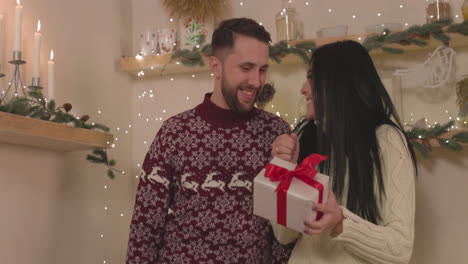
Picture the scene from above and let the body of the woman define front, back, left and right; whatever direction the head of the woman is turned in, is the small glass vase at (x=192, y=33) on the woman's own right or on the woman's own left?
on the woman's own right

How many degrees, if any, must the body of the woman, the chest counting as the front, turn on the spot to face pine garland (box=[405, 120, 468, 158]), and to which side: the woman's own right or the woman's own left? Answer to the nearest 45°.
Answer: approximately 90° to the woman's own right

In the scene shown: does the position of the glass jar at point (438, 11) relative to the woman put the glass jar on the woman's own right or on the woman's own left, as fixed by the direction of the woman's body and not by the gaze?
on the woman's own right

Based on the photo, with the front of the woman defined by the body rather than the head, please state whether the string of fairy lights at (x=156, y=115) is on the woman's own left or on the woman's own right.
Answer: on the woman's own right

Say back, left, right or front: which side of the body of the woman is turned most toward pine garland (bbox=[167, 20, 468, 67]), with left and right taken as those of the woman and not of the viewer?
right

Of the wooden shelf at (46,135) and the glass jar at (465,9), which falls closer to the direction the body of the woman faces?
the wooden shelf

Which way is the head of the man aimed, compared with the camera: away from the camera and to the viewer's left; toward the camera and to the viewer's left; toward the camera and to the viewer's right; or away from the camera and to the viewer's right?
toward the camera and to the viewer's right

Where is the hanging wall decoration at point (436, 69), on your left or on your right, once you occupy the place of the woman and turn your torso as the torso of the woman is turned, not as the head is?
on your right

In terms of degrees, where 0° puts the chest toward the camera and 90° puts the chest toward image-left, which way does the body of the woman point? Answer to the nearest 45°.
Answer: approximately 90°
